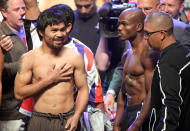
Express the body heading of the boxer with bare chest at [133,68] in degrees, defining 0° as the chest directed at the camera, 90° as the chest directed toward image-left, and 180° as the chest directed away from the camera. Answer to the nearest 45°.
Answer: approximately 45°

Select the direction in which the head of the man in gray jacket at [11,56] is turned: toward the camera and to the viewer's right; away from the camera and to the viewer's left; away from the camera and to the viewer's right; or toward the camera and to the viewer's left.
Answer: toward the camera and to the viewer's right

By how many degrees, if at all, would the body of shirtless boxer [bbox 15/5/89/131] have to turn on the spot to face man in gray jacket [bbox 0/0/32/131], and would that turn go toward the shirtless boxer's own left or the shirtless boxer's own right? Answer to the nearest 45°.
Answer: approximately 135° to the shirtless boxer's own right

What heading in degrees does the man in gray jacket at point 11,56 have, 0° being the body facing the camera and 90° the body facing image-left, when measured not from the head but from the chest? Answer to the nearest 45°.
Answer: approximately 315°

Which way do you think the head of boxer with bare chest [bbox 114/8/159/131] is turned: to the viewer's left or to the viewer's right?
to the viewer's left
